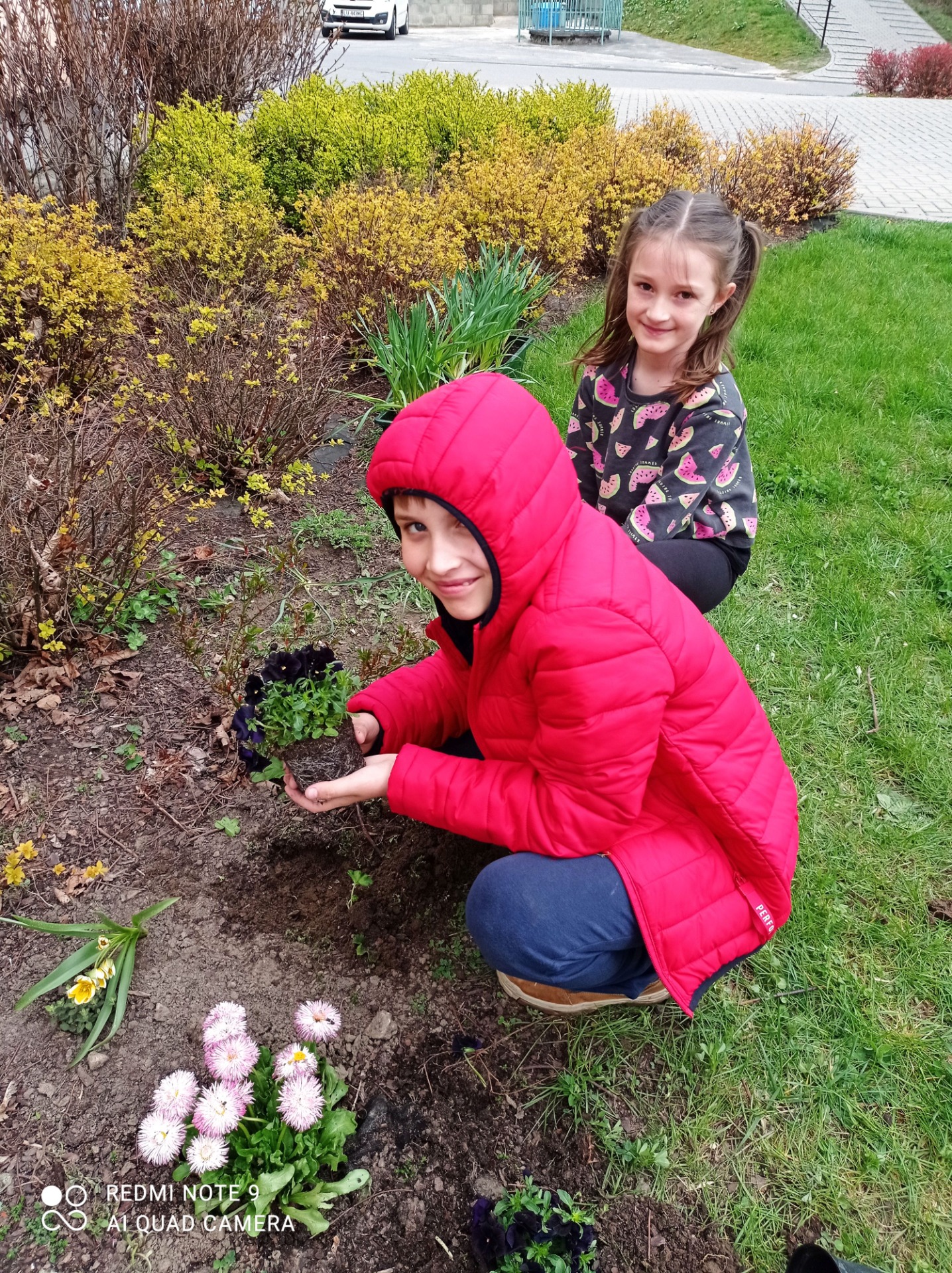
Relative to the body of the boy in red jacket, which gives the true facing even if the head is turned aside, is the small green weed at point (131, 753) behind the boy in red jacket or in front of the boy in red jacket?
in front

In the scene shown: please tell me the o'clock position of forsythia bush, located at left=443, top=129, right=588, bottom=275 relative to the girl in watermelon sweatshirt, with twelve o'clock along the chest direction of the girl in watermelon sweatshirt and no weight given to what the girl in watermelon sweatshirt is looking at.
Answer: The forsythia bush is roughly at 4 o'clock from the girl in watermelon sweatshirt.

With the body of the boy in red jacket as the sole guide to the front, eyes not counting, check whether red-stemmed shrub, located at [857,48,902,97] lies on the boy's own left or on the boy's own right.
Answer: on the boy's own right

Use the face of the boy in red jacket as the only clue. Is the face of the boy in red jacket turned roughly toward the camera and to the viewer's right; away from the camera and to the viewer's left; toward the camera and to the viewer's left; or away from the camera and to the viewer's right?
toward the camera and to the viewer's left

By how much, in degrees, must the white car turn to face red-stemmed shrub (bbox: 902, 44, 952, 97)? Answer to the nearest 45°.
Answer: approximately 90° to its left

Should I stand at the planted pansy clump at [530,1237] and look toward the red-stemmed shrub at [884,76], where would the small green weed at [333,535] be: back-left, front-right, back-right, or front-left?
front-left

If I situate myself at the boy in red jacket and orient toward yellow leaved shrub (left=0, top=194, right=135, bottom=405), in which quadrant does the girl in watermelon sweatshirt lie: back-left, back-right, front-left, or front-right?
front-right

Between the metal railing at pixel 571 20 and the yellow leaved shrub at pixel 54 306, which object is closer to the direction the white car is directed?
the yellow leaved shrub

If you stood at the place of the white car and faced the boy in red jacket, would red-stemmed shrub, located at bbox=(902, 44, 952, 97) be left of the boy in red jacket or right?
left

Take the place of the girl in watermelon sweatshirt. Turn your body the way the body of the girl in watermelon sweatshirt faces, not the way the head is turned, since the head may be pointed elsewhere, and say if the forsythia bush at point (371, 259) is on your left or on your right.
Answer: on your right

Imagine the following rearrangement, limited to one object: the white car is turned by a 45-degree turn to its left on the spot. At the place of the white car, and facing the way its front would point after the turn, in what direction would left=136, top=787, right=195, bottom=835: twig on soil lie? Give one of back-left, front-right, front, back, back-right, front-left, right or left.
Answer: front

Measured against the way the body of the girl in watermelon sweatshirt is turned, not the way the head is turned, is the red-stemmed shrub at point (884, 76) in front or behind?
behind

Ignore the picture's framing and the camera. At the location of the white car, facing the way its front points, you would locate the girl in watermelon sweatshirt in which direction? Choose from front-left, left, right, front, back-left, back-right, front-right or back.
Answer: front-left

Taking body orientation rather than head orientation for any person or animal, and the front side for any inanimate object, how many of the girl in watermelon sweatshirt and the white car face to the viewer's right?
0

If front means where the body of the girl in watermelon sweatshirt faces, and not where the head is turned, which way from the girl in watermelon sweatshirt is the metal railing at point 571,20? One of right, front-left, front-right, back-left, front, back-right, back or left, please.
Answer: back-right

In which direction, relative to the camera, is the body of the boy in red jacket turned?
to the viewer's left

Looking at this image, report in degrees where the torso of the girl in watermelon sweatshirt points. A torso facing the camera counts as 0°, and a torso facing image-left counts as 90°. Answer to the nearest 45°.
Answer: approximately 45°
